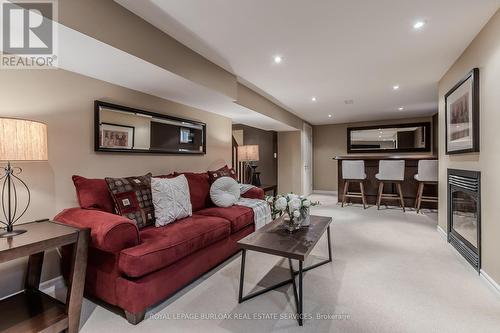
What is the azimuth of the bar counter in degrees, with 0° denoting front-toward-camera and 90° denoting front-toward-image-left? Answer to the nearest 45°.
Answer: approximately 0°

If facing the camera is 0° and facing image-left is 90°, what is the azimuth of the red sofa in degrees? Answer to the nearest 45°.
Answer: approximately 315°

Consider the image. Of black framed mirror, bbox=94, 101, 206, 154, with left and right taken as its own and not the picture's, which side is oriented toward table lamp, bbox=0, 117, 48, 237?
right

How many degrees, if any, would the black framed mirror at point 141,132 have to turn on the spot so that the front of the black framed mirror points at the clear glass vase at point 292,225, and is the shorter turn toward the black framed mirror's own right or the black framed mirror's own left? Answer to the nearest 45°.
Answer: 0° — it already faces it

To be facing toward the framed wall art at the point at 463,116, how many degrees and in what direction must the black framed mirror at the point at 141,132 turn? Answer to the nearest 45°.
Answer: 0° — it already faces it

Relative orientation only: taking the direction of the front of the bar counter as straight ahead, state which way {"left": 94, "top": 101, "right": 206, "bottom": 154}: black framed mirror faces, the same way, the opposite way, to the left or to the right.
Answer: to the left

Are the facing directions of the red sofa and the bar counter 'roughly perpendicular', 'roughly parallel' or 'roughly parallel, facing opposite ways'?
roughly perpendicular

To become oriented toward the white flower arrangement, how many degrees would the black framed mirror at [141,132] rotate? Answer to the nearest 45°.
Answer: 0° — it already faces it

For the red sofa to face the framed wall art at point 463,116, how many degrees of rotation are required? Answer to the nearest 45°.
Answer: approximately 45° to its left
